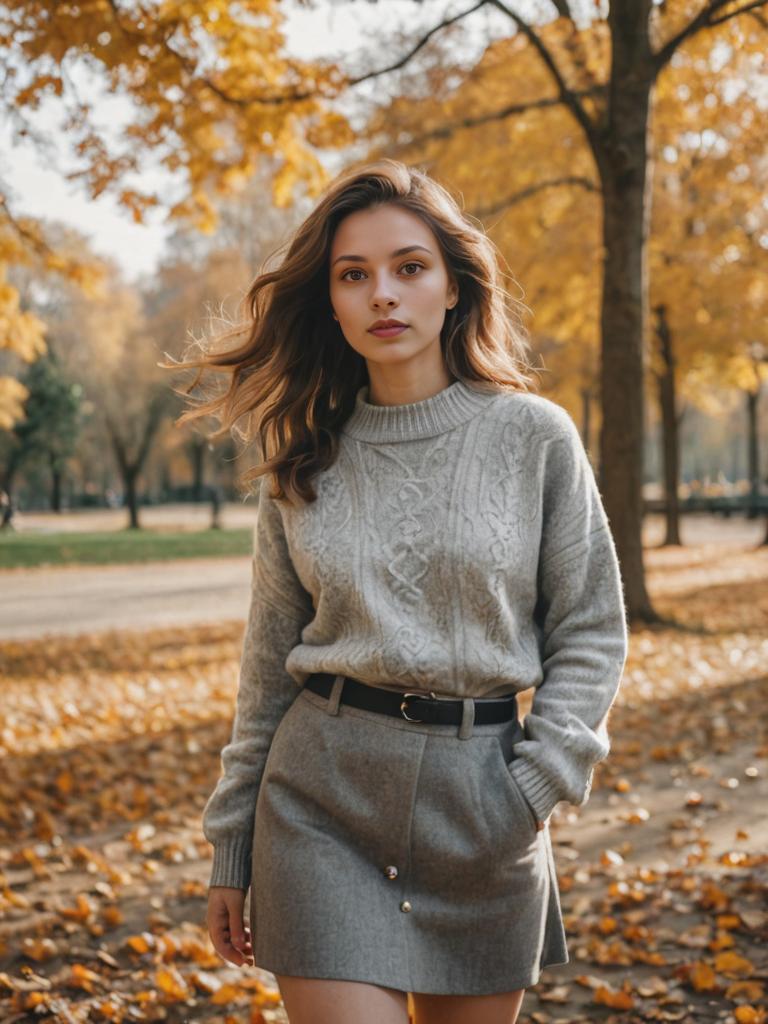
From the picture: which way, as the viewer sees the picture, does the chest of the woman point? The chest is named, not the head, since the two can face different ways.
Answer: toward the camera

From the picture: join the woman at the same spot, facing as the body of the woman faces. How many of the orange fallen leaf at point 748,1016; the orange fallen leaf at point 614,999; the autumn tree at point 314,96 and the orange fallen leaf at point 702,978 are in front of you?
0

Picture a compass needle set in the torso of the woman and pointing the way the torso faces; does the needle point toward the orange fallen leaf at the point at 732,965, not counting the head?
no

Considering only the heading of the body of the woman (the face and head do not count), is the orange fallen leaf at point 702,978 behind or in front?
behind

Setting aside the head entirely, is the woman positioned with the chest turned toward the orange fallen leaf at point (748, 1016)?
no

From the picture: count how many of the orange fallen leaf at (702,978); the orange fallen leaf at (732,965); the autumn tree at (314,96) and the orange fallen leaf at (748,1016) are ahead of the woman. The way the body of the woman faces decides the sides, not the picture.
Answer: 0

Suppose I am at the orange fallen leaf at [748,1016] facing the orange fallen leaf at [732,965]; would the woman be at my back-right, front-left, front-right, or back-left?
back-left

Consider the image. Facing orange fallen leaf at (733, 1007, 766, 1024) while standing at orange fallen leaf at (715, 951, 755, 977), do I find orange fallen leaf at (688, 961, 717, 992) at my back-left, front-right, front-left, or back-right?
front-right

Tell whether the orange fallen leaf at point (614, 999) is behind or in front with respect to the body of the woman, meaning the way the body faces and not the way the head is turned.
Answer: behind

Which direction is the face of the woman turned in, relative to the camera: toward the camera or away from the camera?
toward the camera

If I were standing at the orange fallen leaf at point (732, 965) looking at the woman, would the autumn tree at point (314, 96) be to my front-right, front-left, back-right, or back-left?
back-right

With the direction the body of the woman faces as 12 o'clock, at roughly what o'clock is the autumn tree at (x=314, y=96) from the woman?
The autumn tree is roughly at 6 o'clock from the woman.

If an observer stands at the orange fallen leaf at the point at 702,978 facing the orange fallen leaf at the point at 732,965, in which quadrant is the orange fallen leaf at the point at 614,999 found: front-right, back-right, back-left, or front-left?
back-left
